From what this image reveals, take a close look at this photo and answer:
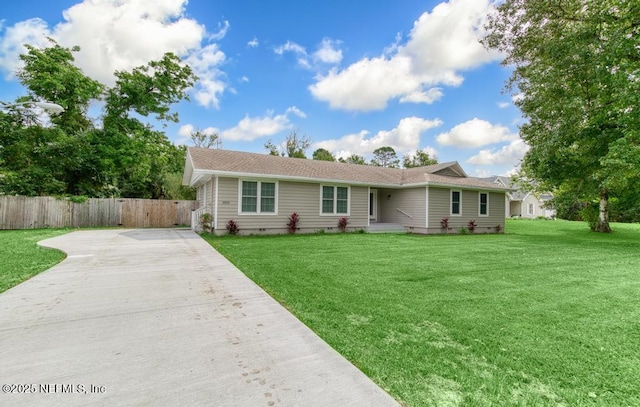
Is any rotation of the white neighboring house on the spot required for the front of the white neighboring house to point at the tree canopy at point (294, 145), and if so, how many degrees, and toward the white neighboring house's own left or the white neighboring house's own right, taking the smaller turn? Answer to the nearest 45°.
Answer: approximately 45° to the white neighboring house's own right

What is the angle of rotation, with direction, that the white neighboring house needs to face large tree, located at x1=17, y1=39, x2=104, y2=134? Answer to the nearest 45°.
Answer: approximately 45° to its right

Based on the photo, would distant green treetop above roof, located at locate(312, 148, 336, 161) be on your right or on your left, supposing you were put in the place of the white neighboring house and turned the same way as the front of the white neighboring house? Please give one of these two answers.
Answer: on your right

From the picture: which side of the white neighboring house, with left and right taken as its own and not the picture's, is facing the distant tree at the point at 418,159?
right

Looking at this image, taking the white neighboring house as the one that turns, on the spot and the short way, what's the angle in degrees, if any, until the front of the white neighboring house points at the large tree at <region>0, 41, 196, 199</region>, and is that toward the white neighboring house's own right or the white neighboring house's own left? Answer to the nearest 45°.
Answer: approximately 45° to the white neighboring house's own right

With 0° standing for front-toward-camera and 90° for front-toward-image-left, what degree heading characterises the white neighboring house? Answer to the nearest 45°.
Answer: approximately 0°

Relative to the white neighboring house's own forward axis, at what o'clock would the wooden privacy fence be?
The wooden privacy fence is roughly at 1 o'clock from the white neighboring house.

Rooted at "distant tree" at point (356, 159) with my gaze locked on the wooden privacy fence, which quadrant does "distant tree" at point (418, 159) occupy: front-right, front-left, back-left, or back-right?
back-left

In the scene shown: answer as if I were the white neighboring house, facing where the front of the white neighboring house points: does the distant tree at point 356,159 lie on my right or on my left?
on my right

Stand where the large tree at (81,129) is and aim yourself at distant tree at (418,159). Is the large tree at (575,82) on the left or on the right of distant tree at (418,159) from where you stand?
right
